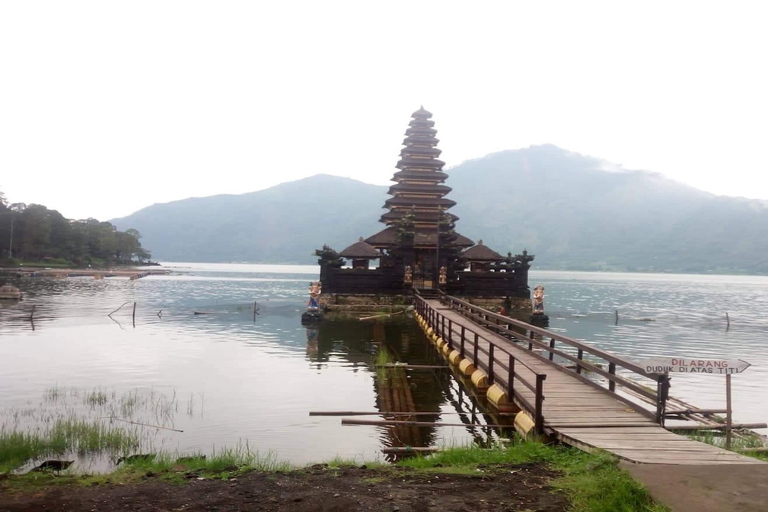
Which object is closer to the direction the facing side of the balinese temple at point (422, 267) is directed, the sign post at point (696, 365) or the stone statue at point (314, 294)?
the sign post

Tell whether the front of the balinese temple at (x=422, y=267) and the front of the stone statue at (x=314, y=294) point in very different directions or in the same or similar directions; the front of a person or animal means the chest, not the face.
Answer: same or similar directions

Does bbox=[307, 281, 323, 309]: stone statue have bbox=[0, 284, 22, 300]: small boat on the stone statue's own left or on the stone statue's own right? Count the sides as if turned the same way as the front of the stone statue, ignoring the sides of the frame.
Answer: on the stone statue's own right

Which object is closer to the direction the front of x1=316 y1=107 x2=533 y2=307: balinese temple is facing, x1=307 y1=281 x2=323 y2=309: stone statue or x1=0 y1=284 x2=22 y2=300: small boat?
the stone statue

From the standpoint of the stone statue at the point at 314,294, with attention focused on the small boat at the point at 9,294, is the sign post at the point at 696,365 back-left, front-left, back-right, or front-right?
back-left

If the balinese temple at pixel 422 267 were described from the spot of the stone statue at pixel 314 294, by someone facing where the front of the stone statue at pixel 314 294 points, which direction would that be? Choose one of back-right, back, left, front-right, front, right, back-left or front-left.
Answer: back-left

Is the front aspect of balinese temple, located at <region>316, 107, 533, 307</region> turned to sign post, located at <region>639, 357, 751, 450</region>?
yes

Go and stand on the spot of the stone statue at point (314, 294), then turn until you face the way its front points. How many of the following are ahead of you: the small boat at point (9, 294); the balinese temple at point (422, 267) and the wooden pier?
1

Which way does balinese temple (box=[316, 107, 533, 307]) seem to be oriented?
toward the camera

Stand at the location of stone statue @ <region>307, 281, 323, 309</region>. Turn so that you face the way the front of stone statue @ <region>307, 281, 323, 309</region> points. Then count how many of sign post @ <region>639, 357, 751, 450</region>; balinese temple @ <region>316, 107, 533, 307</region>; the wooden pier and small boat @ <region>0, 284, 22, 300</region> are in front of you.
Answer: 2

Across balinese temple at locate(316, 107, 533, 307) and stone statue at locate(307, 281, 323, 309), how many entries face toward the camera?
2

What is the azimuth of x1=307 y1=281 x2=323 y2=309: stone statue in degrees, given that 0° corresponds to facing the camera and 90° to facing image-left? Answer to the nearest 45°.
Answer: approximately 0°

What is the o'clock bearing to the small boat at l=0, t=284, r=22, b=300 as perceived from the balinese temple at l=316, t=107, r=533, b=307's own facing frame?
The small boat is roughly at 3 o'clock from the balinese temple.

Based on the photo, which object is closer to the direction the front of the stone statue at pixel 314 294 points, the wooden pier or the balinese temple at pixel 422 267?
the wooden pier

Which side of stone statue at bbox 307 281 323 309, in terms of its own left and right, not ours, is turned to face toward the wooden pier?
front
